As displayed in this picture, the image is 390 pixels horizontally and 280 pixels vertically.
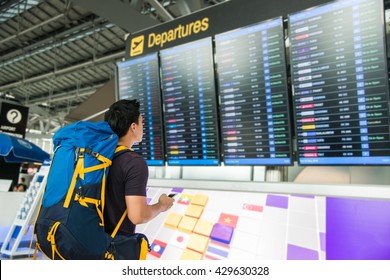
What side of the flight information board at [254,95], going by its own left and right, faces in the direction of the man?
front

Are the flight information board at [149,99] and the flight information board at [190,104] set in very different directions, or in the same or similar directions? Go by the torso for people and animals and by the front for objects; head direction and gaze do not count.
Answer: same or similar directions

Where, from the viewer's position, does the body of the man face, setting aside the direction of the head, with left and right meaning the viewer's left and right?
facing away from the viewer and to the right of the viewer

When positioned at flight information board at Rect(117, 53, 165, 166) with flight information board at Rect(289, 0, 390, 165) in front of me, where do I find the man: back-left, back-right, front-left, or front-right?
front-right

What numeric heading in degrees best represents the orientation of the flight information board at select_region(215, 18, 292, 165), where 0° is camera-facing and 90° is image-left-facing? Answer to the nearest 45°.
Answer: approximately 45°

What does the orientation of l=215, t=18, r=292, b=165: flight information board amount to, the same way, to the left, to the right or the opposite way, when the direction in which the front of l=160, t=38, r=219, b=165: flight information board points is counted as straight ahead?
the same way

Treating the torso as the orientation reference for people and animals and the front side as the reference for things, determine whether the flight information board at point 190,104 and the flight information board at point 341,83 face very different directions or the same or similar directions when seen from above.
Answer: same or similar directions

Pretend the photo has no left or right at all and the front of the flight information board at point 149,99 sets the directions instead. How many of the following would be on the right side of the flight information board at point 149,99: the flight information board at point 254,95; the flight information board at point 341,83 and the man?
0

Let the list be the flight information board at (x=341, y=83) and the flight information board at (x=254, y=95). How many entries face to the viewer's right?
0

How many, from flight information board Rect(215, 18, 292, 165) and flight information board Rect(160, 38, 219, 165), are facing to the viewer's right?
0

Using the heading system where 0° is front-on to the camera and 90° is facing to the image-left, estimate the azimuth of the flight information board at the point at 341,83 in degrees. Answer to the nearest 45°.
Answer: approximately 45°

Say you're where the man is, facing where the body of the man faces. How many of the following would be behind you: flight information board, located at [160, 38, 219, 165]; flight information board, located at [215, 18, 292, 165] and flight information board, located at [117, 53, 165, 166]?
0

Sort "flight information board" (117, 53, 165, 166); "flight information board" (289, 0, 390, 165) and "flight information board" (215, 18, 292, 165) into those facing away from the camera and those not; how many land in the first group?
0

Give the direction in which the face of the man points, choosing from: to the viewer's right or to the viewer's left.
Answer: to the viewer's right

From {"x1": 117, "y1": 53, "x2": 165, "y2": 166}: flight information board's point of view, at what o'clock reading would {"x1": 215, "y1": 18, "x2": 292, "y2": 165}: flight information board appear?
{"x1": 215, "y1": 18, "x2": 292, "y2": 165}: flight information board is roughly at 9 o'clock from {"x1": 117, "y1": 53, "x2": 165, "y2": 166}: flight information board.

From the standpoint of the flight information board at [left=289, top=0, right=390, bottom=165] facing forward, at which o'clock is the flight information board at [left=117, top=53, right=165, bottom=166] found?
the flight information board at [left=117, top=53, right=165, bottom=166] is roughly at 2 o'clock from the flight information board at [left=289, top=0, right=390, bottom=165].

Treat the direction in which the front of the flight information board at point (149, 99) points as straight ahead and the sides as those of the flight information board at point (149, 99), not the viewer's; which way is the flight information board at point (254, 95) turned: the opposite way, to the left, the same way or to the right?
the same way

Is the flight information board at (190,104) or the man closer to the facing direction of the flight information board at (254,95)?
the man

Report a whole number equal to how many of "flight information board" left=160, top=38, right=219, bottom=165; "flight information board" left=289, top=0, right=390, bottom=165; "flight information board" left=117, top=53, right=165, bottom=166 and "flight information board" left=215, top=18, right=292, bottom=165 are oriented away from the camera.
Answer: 0

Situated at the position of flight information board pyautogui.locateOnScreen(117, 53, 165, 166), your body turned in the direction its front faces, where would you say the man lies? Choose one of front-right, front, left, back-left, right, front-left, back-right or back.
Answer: front-left
